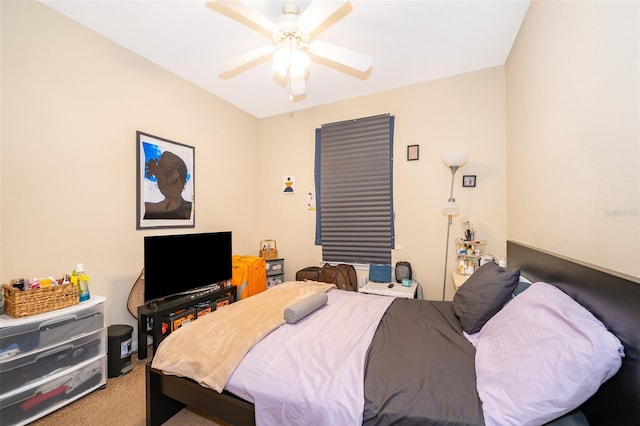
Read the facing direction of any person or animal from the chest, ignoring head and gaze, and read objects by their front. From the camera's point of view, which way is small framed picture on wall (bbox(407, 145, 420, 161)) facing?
toward the camera

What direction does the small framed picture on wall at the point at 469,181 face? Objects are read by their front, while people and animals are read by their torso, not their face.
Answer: toward the camera

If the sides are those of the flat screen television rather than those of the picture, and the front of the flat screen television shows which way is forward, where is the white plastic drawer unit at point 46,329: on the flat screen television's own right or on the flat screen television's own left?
on the flat screen television's own right

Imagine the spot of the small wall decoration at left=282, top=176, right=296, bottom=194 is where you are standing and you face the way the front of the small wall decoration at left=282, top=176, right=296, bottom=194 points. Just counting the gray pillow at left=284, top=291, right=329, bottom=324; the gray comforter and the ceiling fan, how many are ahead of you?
3

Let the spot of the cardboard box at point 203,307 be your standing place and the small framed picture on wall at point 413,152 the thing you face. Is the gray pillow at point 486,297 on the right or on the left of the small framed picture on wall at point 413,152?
right

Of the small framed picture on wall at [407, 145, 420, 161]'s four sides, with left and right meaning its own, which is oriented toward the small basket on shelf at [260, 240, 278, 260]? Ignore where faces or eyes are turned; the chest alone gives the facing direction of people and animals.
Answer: right

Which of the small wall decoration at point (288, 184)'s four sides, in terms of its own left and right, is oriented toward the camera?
front

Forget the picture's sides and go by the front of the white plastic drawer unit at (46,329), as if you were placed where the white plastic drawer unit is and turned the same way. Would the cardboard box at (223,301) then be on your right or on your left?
on your left

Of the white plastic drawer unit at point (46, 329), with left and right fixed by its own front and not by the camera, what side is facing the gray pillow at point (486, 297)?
front

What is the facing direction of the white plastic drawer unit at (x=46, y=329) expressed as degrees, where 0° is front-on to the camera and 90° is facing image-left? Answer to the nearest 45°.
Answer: approximately 315°

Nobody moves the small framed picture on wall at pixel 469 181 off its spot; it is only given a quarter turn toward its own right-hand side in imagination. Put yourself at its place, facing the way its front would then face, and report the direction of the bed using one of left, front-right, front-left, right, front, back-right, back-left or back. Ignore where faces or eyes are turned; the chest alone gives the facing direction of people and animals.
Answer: left

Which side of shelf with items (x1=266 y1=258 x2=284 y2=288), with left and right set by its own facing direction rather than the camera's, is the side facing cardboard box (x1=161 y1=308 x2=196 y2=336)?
right

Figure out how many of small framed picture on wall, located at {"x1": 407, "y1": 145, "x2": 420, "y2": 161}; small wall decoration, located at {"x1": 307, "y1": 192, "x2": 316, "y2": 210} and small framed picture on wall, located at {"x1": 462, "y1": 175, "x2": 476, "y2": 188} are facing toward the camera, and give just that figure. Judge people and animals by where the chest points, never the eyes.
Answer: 3

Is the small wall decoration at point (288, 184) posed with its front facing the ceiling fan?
yes

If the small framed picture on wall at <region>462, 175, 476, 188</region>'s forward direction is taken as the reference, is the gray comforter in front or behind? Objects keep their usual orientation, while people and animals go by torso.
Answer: in front

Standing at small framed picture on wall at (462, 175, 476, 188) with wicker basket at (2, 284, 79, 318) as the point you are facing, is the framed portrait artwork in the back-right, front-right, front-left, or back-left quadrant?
front-right

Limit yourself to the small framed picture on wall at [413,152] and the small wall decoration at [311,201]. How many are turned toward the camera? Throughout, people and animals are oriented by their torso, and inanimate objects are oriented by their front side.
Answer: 2

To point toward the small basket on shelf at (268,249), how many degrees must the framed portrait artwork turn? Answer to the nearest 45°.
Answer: approximately 45° to its left
